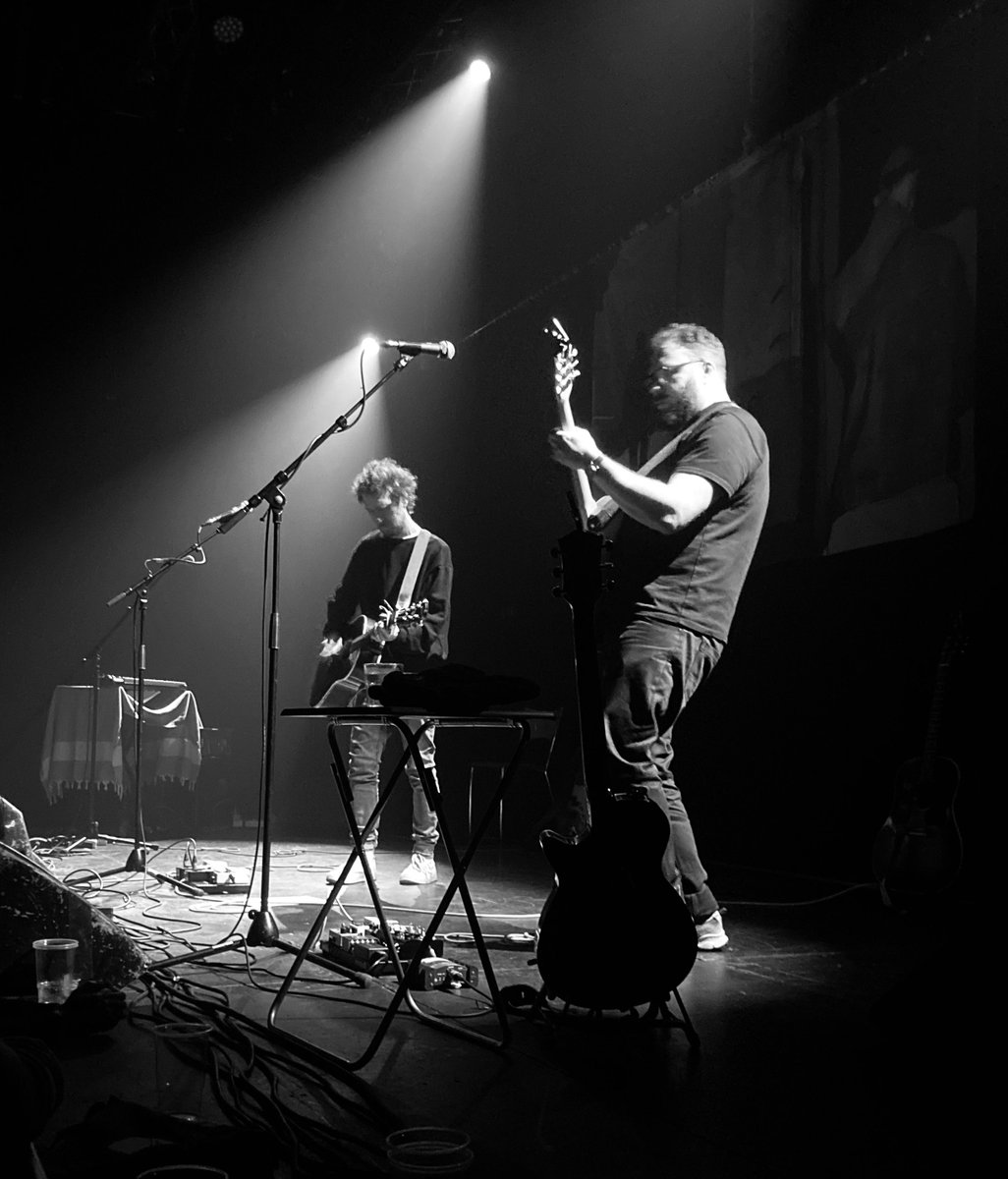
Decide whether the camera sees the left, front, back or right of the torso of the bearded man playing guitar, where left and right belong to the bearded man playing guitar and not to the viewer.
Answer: left

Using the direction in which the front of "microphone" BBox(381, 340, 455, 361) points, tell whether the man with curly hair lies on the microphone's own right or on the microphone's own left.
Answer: on the microphone's own left

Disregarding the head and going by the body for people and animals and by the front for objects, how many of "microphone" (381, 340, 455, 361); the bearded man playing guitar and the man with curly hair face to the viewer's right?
1

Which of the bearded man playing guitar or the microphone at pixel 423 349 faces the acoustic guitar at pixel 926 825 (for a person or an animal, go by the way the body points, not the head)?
the microphone

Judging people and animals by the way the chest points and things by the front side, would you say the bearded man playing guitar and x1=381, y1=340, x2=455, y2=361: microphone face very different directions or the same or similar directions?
very different directions

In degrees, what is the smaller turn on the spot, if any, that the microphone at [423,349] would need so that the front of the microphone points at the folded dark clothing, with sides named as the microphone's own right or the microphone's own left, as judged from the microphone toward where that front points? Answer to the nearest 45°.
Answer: approximately 90° to the microphone's own right

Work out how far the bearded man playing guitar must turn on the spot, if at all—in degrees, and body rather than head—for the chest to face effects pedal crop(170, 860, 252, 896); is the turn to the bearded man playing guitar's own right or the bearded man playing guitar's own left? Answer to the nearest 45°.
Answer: approximately 45° to the bearded man playing guitar's own right

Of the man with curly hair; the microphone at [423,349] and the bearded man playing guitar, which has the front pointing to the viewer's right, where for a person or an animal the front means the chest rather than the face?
the microphone

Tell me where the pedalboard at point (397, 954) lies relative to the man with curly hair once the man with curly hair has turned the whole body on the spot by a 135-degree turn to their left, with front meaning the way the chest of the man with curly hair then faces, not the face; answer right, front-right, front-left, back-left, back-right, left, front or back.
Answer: right

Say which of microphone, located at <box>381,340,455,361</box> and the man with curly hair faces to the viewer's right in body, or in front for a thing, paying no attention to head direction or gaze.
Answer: the microphone

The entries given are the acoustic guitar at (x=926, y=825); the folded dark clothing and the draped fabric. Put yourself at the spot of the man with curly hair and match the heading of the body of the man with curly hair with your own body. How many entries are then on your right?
1

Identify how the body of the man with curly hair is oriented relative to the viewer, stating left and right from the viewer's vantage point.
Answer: facing the viewer and to the left of the viewer

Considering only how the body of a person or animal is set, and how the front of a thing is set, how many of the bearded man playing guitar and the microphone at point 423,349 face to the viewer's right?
1

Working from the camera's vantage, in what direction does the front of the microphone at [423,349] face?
facing to the right of the viewer
